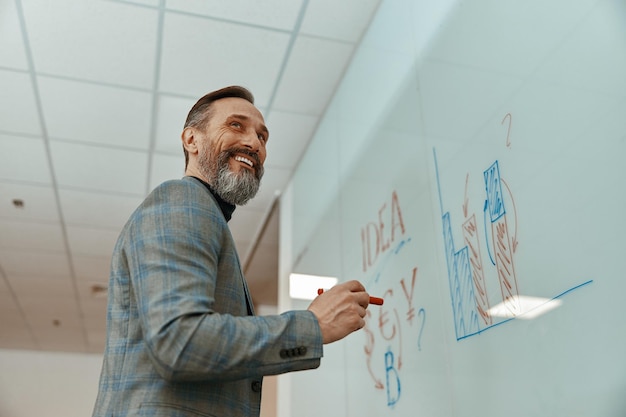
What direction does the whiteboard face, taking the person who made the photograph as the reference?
facing the viewer and to the left of the viewer

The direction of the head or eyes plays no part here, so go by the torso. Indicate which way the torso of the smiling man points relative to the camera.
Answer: to the viewer's right

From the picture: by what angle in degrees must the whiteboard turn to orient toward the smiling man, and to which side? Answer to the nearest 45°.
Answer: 0° — it already faces them

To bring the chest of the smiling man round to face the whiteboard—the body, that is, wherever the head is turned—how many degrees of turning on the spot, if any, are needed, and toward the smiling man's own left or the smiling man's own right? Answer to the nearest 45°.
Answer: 0° — they already face it

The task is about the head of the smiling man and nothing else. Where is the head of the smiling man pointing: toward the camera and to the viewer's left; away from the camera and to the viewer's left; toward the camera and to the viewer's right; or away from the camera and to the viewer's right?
toward the camera and to the viewer's right

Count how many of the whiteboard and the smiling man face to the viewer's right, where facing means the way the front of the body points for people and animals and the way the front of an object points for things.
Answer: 1

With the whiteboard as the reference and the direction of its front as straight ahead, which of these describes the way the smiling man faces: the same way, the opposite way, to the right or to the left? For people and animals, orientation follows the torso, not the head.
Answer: the opposite way
